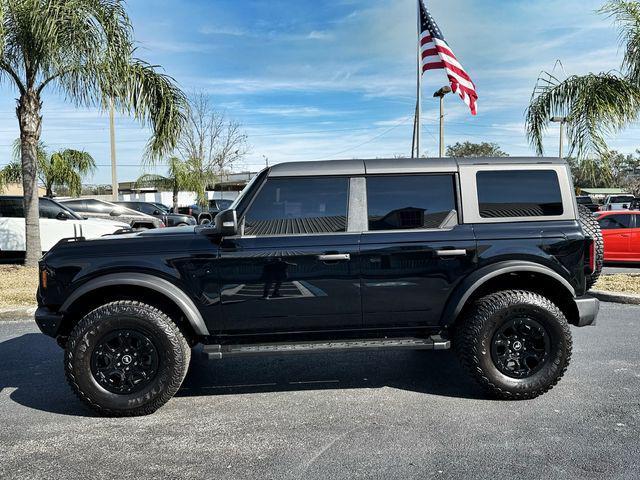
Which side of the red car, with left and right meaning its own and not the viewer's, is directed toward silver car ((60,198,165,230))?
front

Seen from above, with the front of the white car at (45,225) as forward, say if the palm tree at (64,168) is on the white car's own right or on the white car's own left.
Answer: on the white car's own left

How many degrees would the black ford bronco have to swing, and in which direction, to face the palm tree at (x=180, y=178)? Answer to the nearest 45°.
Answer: approximately 90° to its right

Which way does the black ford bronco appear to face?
to the viewer's left

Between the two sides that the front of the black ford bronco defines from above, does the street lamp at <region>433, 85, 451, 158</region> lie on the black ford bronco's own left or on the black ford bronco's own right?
on the black ford bronco's own right

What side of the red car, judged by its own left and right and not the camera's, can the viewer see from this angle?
left

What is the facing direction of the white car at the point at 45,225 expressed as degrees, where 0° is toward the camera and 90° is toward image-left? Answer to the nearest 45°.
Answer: approximately 270°

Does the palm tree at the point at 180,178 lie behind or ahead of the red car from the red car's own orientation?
ahead
